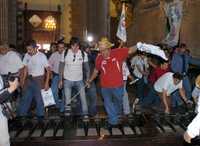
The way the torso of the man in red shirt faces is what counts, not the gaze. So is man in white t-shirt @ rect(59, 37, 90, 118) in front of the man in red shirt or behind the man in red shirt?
behind

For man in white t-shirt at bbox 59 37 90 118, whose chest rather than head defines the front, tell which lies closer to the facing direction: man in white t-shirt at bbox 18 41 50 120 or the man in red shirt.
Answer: the man in red shirt

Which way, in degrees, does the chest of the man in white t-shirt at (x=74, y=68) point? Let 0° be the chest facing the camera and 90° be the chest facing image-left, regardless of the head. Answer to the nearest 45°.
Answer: approximately 0°

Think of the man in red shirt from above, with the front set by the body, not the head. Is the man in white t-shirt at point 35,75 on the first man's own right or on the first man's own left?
on the first man's own right

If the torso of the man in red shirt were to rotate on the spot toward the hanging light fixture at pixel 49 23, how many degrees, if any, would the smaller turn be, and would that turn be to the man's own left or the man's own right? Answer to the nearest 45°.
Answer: approximately 180°

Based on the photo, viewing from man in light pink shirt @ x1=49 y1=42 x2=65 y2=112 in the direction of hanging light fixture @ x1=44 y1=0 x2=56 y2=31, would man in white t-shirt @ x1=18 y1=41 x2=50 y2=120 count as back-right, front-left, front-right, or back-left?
back-left

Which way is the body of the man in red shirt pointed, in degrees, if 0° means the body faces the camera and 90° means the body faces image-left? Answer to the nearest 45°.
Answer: approximately 0°

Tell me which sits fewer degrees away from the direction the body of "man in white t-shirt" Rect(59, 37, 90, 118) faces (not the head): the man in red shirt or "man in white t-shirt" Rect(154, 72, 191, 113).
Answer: the man in red shirt

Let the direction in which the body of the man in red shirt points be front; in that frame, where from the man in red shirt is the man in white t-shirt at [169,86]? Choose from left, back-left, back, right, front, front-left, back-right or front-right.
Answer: back-left

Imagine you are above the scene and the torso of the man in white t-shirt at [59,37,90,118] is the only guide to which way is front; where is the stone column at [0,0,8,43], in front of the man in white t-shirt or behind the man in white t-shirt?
behind

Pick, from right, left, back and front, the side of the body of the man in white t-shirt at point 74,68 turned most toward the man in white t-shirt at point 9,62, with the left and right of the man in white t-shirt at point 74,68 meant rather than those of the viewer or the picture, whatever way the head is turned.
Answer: right

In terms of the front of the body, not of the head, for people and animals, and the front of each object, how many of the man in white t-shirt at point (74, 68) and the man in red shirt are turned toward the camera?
2
